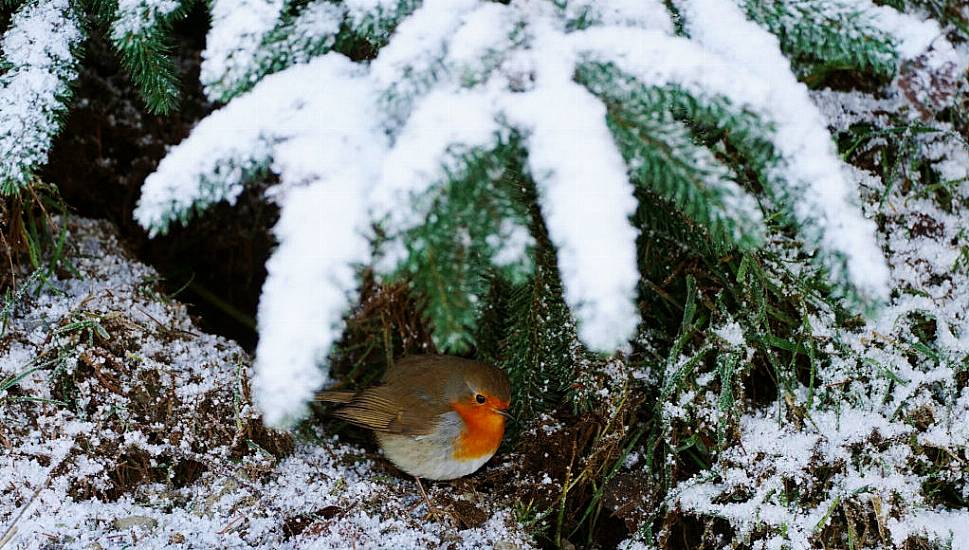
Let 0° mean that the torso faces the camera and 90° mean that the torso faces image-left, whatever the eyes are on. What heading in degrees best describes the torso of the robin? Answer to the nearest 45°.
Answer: approximately 270°
